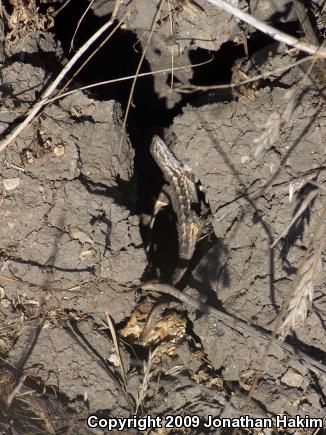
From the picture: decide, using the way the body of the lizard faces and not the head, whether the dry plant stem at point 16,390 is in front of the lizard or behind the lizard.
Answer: behind

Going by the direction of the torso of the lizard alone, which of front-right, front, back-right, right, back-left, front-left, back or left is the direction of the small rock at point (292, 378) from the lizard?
back-right

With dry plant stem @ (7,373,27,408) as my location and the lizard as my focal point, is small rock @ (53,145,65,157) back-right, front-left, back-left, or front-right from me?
front-left

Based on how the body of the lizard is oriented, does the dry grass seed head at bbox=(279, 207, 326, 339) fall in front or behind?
behind

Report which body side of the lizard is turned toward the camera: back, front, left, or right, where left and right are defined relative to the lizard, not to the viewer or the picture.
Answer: back
